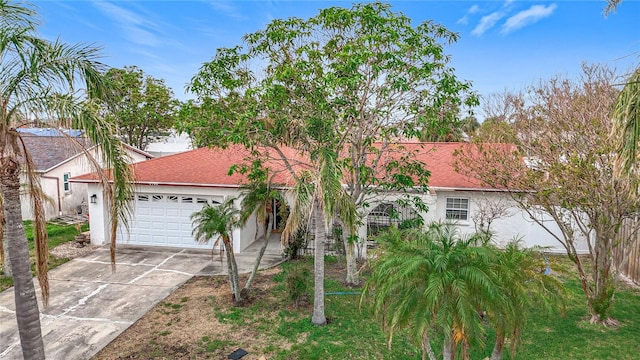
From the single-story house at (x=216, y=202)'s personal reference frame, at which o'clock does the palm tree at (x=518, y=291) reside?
The palm tree is roughly at 11 o'clock from the single-story house.

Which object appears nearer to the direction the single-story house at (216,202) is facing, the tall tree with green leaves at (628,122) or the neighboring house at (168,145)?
the tall tree with green leaves

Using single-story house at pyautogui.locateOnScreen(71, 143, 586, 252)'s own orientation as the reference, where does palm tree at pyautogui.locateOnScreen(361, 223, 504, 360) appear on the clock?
The palm tree is roughly at 11 o'clock from the single-story house.

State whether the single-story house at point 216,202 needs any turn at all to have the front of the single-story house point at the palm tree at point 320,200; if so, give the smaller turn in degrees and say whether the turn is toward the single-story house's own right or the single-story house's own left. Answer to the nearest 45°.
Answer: approximately 45° to the single-story house's own left

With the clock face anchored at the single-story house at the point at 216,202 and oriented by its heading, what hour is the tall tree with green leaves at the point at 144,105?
The tall tree with green leaves is roughly at 5 o'clock from the single-story house.

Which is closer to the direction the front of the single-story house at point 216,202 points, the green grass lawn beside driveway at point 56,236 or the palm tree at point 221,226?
the palm tree

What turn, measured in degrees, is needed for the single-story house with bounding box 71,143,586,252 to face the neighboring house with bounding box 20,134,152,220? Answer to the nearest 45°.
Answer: approximately 135° to its right

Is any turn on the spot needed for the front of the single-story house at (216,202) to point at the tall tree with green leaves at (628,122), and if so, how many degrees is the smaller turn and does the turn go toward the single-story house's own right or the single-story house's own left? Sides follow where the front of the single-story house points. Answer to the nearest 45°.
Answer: approximately 45° to the single-story house's own left

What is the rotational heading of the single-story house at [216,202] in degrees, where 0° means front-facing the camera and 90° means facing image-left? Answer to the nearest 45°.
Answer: approximately 0°

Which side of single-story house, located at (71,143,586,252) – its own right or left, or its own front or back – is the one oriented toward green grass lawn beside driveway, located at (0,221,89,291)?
right
